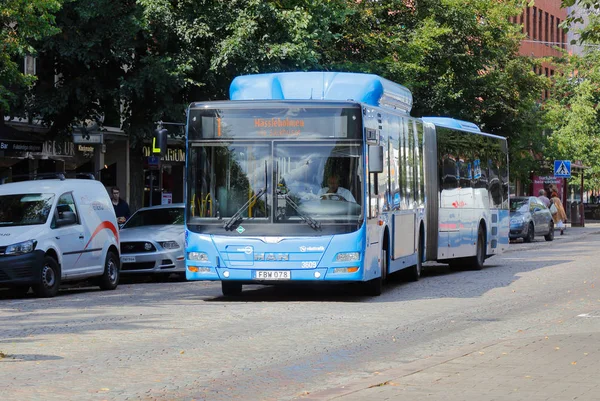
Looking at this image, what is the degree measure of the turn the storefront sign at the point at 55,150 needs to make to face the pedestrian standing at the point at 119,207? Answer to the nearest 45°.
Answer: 0° — it already faces them

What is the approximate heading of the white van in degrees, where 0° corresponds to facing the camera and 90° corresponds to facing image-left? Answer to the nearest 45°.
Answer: approximately 45°

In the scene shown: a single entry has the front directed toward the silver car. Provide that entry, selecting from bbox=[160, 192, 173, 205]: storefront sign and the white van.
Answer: the storefront sign

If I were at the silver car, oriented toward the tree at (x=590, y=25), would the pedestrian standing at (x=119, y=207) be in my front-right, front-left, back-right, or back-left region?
back-left

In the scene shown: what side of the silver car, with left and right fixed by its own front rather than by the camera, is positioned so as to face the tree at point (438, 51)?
back
